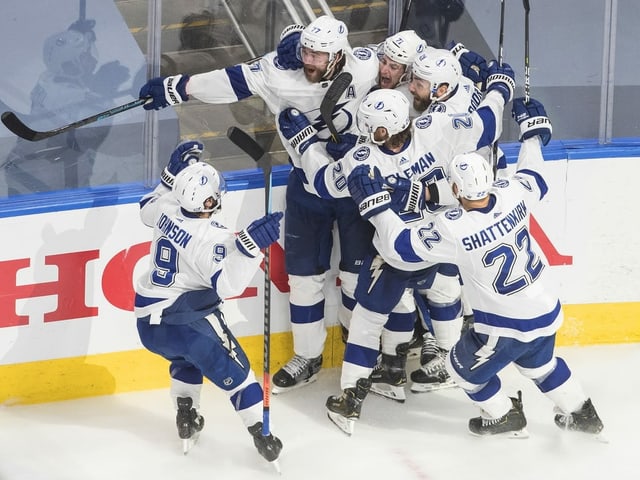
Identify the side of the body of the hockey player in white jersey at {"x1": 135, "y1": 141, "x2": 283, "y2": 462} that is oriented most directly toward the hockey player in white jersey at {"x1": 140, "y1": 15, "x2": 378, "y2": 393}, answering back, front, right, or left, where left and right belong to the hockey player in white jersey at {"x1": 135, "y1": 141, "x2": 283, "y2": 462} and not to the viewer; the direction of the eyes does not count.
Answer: front

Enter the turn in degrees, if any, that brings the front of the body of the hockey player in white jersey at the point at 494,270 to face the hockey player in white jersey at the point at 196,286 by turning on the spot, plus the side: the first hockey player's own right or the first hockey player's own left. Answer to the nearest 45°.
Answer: approximately 45° to the first hockey player's own left

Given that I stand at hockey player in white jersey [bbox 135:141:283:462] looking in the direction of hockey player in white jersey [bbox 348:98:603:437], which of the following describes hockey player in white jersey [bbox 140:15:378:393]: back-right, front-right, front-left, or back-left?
front-left

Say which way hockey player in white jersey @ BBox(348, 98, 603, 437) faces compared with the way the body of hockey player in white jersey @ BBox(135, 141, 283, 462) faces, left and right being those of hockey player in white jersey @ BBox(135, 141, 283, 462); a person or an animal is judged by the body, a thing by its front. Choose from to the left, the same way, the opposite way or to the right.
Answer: to the left

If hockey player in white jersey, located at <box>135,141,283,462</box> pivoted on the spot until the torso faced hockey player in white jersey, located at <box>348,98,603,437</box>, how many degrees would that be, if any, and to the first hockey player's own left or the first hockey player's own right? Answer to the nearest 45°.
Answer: approximately 45° to the first hockey player's own right

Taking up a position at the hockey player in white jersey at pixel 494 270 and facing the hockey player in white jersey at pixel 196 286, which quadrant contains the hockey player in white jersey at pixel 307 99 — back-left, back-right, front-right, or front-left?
front-right

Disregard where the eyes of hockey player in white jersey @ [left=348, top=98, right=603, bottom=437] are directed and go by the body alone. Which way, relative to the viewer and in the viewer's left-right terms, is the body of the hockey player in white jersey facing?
facing away from the viewer and to the left of the viewer

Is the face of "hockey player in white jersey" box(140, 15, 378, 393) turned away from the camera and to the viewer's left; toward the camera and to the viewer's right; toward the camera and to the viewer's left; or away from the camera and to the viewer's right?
toward the camera and to the viewer's left

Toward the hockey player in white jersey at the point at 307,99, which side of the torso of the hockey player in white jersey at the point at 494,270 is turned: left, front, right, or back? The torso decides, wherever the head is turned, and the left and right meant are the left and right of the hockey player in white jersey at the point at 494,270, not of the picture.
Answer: front

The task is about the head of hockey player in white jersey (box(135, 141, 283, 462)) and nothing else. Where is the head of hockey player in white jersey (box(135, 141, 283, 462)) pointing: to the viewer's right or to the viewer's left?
to the viewer's right

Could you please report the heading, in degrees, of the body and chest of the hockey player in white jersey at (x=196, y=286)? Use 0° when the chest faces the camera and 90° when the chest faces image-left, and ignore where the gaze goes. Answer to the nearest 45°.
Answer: approximately 225°

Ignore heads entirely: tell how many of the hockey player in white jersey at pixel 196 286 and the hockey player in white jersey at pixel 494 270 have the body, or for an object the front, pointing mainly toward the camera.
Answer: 0

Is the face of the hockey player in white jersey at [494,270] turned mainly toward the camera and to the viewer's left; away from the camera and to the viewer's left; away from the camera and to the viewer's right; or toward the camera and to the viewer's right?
away from the camera and to the viewer's left
